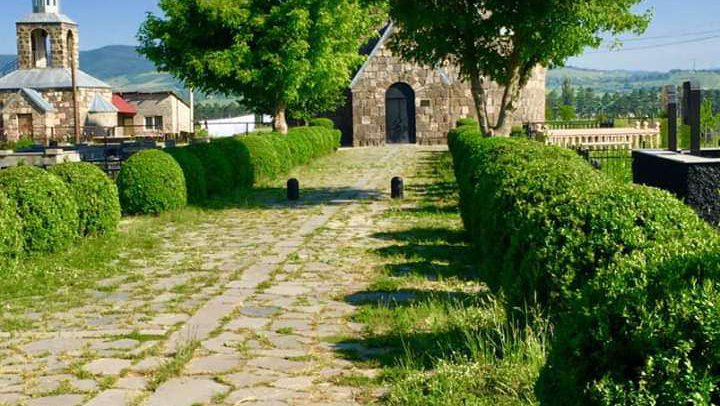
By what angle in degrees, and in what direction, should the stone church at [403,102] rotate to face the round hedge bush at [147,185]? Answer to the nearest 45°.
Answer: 0° — it already faces it

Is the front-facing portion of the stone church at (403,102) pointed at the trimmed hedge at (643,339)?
yes

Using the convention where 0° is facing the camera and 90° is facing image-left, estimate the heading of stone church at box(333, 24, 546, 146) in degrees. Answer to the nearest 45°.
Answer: approximately 0°

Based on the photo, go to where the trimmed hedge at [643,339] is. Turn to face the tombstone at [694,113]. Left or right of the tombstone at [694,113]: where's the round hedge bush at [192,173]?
left

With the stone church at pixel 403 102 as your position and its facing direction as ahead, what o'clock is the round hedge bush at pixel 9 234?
The round hedge bush is roughly at 12 o'clock from the stone church.

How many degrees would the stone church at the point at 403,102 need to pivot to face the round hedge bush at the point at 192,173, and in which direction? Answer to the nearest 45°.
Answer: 0° — it already faces it

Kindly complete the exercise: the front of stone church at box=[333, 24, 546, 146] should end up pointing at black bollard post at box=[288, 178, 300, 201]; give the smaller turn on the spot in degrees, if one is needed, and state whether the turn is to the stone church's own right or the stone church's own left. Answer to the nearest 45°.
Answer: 0° — it already faces it
